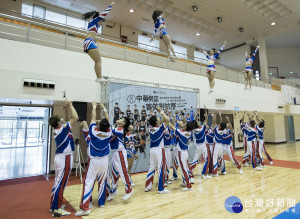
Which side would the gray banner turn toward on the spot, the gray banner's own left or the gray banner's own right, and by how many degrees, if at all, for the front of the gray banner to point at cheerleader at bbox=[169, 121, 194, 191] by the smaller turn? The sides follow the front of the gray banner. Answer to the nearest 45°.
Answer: approximately 45° to the gray banner's own right

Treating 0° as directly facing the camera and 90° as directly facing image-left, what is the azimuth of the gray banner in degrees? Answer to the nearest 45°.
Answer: approximately 315°

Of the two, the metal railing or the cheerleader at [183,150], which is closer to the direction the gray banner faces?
the cheerleader
